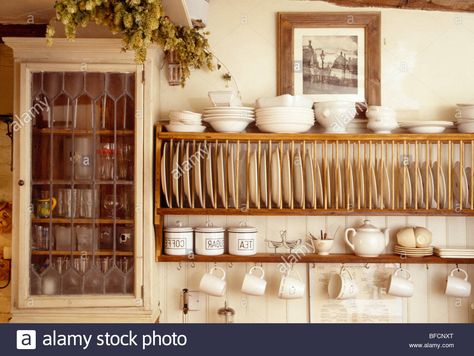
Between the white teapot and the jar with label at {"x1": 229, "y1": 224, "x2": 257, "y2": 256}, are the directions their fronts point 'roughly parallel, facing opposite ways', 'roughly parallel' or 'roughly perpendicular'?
roughly perpendicular

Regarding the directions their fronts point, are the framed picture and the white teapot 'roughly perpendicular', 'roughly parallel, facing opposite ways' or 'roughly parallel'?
roughly perpendicular

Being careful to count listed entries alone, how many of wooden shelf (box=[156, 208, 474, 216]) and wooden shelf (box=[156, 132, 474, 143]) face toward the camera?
2
